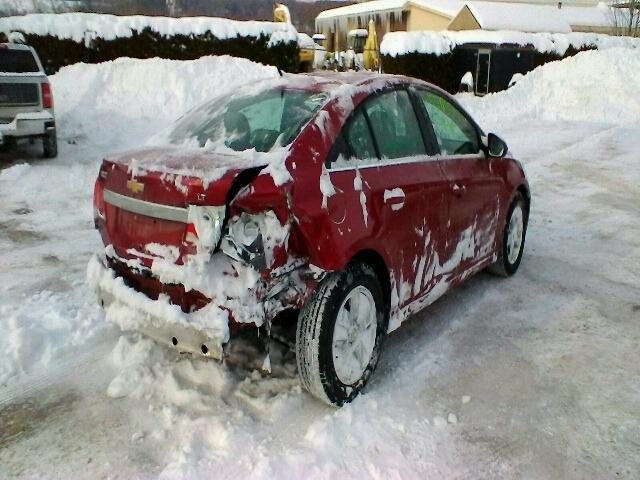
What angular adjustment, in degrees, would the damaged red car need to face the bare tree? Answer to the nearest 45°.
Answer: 0° — it already faces it

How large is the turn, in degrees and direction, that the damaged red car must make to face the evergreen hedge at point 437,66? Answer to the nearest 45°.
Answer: approximately 45° to its left

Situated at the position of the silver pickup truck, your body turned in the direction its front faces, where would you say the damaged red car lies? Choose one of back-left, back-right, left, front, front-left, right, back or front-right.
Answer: back

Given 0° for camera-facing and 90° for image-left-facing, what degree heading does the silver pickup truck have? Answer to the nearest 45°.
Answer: approximately 180°

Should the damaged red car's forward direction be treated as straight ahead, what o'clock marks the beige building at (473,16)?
The beige building is roughly at 11 o'clock from the damaged red car.

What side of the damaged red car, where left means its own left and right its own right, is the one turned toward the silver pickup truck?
left

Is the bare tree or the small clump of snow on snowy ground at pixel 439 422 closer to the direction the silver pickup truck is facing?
the bare tree

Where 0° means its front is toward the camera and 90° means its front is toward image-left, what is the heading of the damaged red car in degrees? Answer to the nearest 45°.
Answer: approximately 225°
